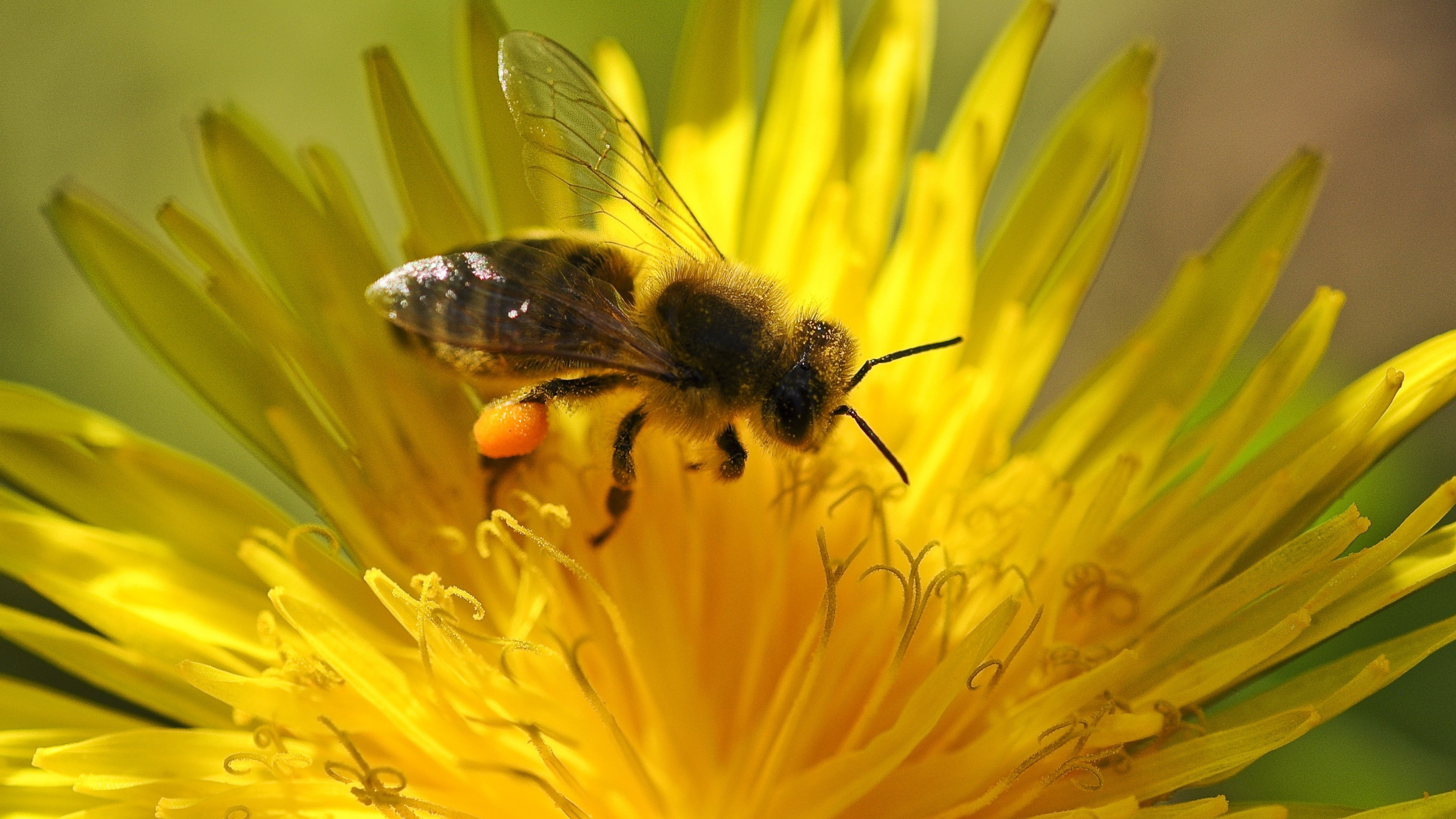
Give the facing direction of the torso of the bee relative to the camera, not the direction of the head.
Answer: to the viewer's right
